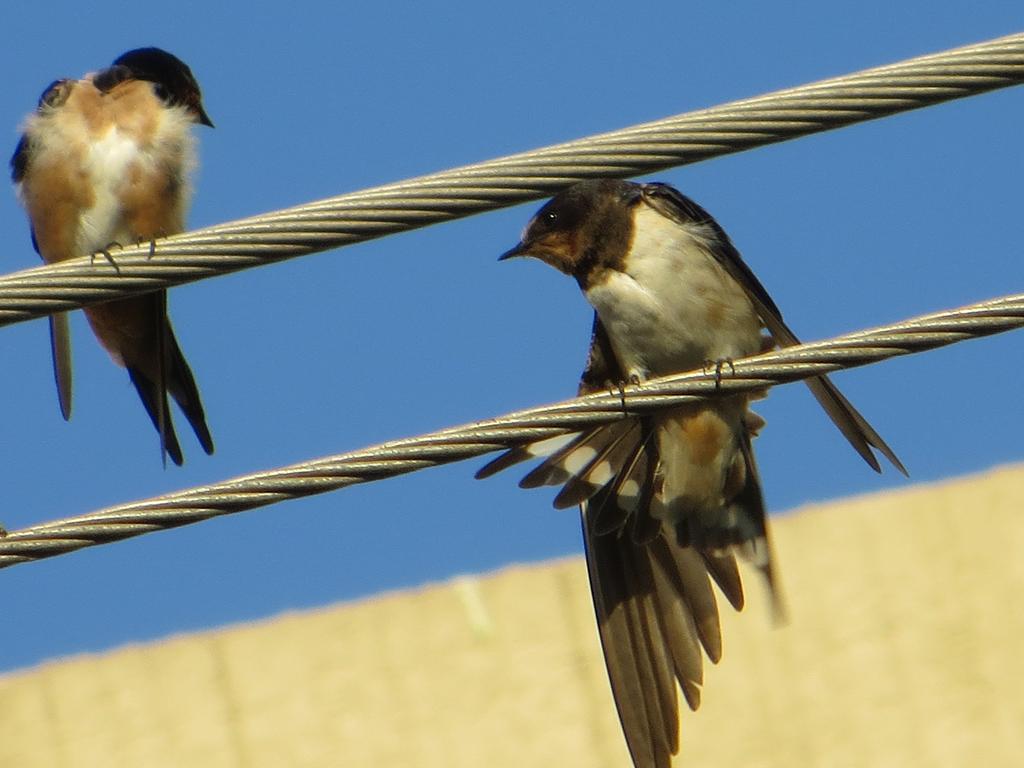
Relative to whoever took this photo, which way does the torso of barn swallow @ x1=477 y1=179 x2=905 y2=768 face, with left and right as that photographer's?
facing the viewer and to the left of the viewer

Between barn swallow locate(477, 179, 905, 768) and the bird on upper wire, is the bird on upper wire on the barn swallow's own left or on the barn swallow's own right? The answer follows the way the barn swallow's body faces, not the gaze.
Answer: on the barn swallow's own right
